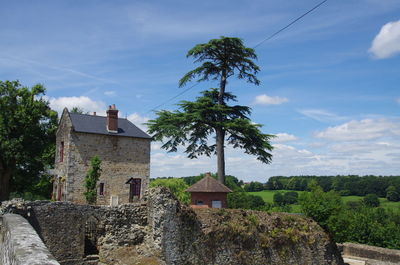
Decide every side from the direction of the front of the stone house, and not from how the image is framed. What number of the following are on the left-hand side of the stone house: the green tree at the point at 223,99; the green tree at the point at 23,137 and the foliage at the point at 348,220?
2

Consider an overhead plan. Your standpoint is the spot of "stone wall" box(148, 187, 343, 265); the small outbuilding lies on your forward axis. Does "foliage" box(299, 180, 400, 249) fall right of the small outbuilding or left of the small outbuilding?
right

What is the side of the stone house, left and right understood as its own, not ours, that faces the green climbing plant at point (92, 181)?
front

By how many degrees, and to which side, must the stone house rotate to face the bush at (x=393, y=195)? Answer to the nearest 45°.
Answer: approximately 135° to its left

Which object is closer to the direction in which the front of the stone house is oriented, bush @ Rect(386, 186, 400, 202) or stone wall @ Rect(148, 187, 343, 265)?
the stone wall

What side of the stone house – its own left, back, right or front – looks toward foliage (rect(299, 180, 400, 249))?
left

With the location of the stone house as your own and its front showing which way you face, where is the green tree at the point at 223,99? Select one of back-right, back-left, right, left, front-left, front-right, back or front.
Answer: left

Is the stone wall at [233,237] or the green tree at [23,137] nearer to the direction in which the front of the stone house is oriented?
the stone wall

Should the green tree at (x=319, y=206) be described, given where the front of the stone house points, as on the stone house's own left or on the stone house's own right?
on the stone house's own left

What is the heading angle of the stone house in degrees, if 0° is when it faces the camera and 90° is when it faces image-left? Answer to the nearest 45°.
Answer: approximately 0°

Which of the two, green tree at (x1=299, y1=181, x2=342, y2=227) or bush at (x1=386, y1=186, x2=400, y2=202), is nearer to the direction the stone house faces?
the green tree
